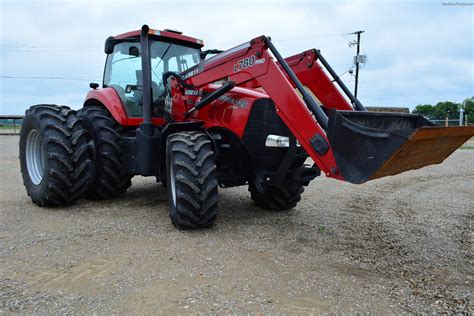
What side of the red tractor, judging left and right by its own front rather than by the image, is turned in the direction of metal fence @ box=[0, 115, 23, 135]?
back

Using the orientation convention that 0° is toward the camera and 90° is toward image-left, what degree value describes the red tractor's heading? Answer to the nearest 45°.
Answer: approximately 315°
